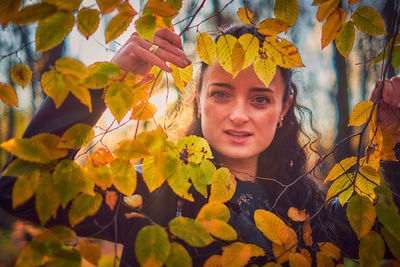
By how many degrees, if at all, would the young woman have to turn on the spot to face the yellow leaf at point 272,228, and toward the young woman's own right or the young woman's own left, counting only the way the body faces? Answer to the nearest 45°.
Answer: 0° — they already face it

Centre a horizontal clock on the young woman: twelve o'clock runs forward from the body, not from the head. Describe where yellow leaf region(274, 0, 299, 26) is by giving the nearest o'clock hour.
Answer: The yellow leaf is roughly at 12 o'clock from the young woman.

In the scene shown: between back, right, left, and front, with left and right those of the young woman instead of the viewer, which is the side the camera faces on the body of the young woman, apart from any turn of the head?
front

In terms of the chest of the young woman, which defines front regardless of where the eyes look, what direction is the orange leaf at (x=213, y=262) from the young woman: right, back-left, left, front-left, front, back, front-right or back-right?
front
